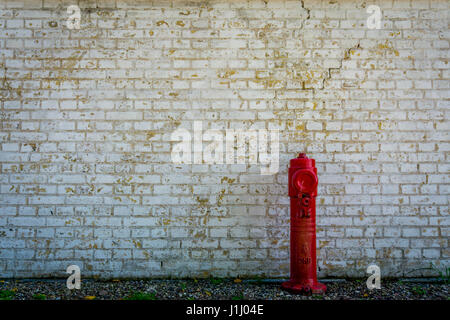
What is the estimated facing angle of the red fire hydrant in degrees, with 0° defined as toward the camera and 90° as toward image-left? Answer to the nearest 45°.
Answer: approximately 0°
